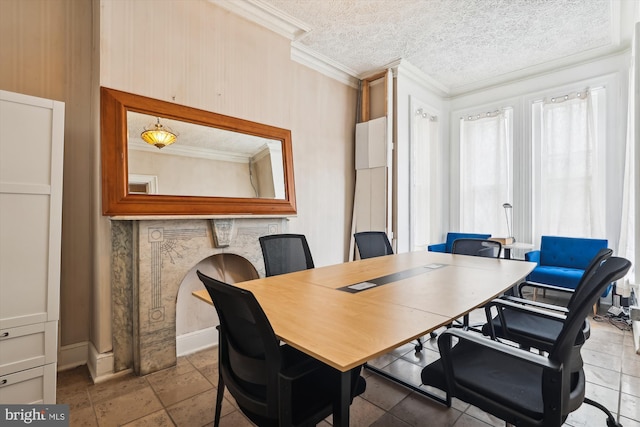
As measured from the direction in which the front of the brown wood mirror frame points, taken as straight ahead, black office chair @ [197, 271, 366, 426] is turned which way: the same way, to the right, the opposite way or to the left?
to the left

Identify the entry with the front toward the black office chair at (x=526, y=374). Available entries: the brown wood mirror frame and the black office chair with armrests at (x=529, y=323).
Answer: the brown wood mirror frame

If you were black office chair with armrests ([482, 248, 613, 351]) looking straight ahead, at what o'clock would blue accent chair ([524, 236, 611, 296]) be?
The blue accent chair is roughly at 3 o'clock from the black office chair with armrests.

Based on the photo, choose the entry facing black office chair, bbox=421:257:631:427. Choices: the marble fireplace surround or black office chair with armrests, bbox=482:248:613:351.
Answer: the marble fireplace surround

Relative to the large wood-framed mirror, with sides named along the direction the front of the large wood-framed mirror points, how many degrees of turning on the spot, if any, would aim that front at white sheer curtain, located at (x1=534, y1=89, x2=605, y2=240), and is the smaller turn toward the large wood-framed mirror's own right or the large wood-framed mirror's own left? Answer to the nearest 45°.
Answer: approximately 45° to the large wood-framed mirror's own left

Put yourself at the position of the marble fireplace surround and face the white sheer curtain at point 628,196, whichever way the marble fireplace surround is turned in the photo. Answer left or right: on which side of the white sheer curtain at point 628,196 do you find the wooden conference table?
right

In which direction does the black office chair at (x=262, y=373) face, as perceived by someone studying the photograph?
facing away from the viewer and to the right of the viewer

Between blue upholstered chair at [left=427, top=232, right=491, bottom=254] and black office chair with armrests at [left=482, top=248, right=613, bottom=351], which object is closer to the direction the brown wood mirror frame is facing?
the black office chair with armrests

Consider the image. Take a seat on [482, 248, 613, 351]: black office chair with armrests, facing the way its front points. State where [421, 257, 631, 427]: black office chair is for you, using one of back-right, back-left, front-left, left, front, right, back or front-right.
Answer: left

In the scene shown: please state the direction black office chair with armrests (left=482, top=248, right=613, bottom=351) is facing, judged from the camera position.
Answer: facing to the left of the viewer

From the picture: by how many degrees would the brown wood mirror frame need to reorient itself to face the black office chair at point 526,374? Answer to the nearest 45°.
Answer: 0° — it already faces it

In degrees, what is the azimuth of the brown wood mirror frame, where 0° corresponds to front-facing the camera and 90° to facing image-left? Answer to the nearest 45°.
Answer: approximately 315°
